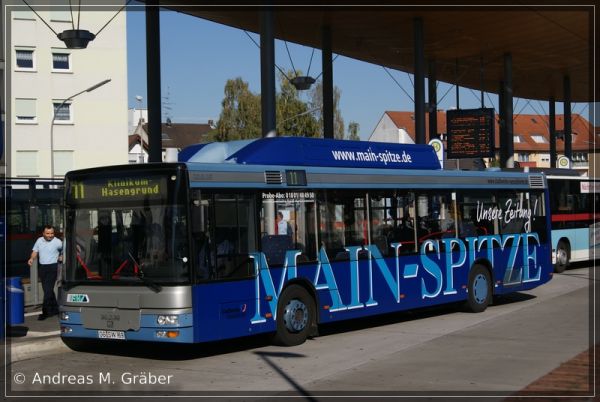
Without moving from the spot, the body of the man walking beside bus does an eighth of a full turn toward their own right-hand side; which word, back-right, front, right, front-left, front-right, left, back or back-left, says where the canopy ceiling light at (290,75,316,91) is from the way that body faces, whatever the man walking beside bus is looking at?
back

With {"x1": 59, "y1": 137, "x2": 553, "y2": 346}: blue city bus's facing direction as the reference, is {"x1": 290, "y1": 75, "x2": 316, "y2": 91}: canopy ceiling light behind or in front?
behind

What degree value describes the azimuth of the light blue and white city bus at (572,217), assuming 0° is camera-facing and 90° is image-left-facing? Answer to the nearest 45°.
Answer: approximately 45°

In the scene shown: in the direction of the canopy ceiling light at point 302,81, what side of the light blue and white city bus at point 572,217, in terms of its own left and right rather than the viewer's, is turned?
front

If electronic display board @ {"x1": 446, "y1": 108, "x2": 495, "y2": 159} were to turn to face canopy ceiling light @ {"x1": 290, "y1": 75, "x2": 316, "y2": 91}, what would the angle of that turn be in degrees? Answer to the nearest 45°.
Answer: approximately 45° to its right

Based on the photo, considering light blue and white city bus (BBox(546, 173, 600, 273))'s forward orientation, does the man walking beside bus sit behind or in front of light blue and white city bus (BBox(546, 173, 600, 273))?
in front

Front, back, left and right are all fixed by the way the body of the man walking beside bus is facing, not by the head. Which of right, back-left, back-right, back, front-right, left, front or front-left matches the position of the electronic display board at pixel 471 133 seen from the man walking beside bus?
back-left

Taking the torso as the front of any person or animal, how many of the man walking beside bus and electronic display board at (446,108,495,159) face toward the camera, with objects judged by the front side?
2

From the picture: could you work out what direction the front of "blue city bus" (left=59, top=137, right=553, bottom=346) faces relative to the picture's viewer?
facing the viewer and to the left of the viewer

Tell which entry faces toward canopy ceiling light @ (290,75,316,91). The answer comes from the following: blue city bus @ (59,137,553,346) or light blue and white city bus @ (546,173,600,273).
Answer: light blue and white city bus @ (546,173,600,273)

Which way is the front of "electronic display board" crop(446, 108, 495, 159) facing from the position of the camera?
facing the viewer

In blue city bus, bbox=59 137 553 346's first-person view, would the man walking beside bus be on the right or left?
on its right

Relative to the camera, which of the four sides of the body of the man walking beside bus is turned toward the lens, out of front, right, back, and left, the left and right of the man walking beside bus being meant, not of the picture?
front
